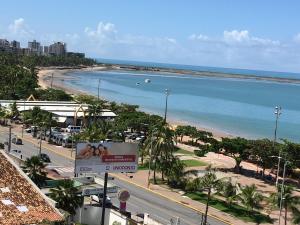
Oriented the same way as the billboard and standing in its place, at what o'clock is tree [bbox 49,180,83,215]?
The tree is roughly at 2 o'clock from the billboard.

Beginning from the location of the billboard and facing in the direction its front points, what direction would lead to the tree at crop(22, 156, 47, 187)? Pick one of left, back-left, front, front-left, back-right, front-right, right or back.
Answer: back-right

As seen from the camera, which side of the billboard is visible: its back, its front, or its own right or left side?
front
